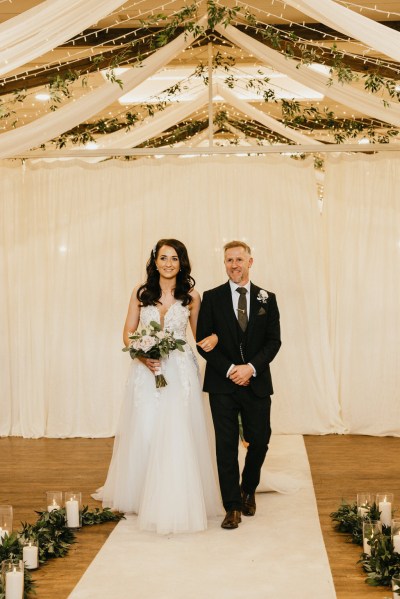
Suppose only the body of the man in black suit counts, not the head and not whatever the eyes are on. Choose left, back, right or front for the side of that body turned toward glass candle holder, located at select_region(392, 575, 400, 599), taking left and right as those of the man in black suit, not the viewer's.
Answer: front

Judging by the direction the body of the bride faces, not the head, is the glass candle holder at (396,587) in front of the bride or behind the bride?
in front

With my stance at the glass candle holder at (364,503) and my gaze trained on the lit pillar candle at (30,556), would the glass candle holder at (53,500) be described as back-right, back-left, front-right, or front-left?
front-right

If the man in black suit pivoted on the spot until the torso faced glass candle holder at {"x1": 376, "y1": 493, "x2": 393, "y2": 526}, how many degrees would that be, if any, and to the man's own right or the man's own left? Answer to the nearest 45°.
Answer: approximately 45° to the man's own left

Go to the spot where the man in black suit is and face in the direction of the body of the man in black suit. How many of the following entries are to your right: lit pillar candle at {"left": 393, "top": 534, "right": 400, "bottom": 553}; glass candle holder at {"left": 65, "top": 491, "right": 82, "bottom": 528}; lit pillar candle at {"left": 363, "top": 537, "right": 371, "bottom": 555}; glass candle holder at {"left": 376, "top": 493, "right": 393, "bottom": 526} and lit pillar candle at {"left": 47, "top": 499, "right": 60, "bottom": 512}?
2

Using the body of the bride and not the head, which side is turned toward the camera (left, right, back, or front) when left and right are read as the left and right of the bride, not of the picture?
front

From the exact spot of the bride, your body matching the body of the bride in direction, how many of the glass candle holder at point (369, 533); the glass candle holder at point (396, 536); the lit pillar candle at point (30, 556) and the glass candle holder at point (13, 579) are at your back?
0

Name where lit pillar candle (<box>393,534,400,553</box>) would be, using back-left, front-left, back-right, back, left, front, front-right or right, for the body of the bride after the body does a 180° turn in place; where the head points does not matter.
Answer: back-right

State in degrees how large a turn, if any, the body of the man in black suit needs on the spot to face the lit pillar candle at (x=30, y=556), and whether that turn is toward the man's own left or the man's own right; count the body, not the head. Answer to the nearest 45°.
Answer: approximately 45° to the man's own right

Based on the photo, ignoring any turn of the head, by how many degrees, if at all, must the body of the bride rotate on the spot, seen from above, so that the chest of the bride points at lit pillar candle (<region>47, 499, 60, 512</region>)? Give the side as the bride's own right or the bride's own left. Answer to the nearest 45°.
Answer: approximately 90° to the bride's own right

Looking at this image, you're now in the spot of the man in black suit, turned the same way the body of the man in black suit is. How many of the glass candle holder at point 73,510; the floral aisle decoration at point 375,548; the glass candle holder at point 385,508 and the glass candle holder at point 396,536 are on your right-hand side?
1

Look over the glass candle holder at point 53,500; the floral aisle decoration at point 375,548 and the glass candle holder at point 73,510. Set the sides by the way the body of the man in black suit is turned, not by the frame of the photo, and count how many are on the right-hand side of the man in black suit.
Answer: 2

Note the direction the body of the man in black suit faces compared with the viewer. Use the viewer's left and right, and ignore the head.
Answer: facing the viewer

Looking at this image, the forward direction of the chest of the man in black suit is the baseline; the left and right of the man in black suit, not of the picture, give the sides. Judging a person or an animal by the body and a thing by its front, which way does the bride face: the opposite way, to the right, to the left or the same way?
the same way

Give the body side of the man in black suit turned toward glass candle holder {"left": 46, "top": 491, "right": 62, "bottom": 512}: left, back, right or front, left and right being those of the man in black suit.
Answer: right

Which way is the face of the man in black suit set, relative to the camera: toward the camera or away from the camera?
toward the camera

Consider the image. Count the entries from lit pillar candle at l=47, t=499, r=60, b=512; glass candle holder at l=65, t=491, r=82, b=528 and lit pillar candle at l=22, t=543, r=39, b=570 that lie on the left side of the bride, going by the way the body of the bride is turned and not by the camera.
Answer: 0

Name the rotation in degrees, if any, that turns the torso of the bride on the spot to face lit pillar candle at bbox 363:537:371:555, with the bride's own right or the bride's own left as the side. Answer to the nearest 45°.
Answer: approximately 45° to the bride's own left

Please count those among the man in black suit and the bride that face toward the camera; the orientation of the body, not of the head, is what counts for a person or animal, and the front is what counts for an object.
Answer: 2
